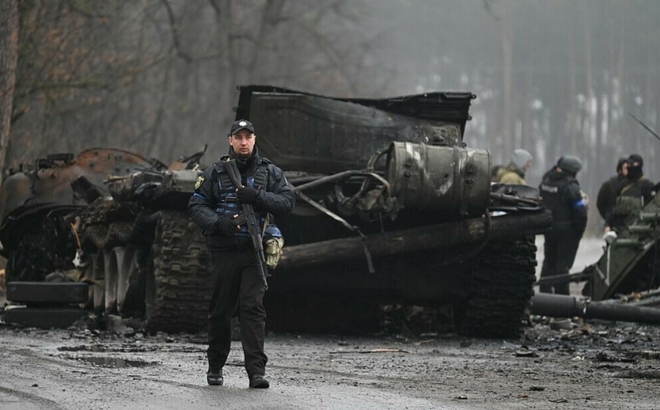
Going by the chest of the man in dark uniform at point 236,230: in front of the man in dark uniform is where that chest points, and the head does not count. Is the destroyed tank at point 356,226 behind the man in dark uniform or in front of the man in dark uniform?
behind

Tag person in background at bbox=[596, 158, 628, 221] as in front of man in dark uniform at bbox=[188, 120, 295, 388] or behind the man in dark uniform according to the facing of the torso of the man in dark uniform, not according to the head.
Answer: behind

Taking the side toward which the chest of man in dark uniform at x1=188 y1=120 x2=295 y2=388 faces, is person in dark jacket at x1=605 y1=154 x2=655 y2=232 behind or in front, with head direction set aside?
behind

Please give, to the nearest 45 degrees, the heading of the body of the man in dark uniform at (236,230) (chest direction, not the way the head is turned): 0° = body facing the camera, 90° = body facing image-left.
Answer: approximately 0°
